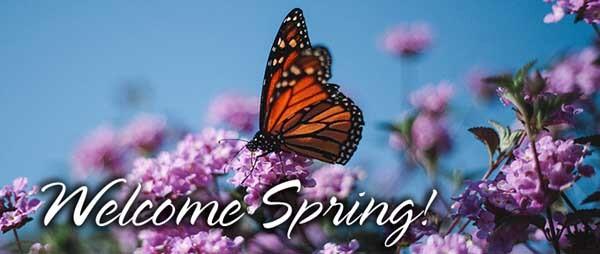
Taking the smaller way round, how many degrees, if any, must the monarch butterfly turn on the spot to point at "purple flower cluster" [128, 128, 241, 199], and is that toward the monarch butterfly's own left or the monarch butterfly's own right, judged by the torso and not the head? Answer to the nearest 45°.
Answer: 0° — it already faces it

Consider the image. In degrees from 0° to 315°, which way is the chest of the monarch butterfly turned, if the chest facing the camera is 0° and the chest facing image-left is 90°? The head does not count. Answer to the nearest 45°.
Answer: approximately 90°
